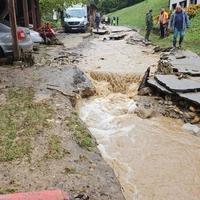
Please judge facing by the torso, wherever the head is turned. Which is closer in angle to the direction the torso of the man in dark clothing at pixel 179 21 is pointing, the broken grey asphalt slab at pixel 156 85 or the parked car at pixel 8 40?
the broken grey asphalt slab

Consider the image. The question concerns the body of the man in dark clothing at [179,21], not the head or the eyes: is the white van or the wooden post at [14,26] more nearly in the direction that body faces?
the wooden post

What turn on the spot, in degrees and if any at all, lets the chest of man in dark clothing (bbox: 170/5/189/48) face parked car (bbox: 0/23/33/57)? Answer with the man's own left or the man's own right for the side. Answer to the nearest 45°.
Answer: approximately 45° to the man's own right

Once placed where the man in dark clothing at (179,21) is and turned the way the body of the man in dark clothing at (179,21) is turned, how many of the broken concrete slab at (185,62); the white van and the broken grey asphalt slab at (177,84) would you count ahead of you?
2

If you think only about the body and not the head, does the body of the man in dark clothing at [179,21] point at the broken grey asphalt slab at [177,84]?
yes

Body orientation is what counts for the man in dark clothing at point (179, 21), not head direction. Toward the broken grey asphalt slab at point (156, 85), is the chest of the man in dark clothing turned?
yes

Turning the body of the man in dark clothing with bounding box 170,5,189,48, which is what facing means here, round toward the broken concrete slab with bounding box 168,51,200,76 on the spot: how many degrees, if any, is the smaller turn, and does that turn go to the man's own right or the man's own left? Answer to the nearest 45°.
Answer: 0° — they already face it

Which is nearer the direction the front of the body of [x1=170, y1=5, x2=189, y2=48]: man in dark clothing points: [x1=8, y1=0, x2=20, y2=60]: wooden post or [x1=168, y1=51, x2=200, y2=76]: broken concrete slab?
the broken concrete slab

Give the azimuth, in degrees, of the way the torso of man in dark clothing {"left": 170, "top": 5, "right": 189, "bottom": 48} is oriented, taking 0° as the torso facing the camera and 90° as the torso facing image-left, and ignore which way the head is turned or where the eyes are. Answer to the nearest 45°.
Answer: approximately 0°
